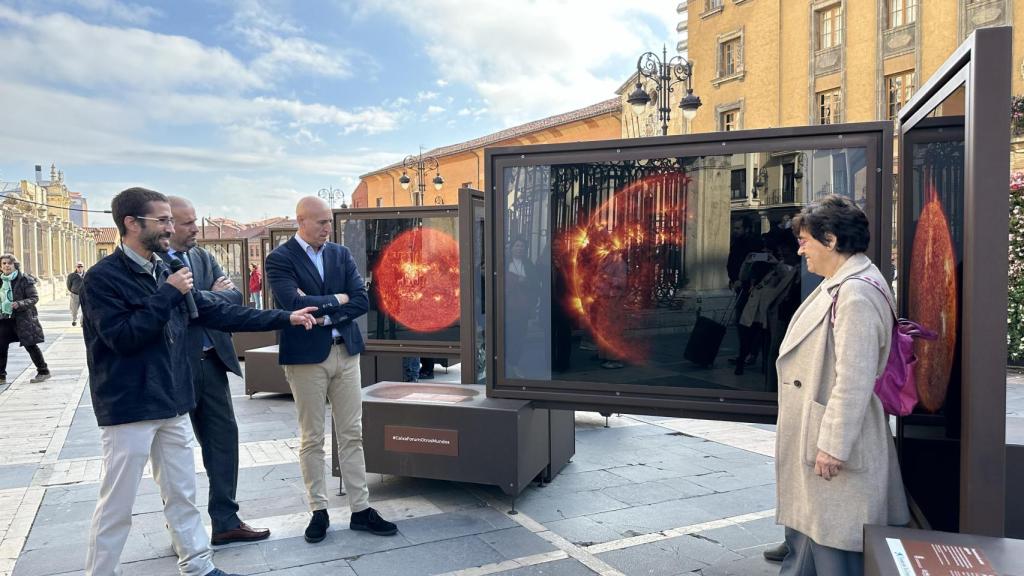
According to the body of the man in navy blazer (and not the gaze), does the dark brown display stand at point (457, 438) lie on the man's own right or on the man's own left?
on the man's own left

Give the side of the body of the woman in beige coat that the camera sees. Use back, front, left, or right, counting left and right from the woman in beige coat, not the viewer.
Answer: left

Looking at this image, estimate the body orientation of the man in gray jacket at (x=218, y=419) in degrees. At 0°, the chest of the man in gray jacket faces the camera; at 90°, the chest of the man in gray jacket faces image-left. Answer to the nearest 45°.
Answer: approximately 270°

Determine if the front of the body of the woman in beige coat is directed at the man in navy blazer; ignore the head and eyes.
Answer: yes

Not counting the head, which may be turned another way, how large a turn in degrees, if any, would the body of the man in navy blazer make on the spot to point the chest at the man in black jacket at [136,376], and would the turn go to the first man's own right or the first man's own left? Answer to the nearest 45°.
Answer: approximately 90° to the first man's own right

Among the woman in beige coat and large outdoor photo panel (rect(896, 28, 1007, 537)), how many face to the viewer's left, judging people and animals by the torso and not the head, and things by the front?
2

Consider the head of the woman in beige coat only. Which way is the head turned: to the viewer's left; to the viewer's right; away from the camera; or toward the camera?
to the viewer's left

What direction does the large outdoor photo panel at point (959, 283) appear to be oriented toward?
to the viewer's left

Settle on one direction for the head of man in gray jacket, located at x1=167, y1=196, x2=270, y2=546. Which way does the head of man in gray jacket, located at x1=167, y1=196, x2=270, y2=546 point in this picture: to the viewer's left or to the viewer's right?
to the viewer's right

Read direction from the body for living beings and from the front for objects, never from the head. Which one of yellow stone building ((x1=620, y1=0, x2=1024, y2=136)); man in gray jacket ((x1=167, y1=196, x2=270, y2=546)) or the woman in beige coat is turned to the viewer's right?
the man in gray jacket

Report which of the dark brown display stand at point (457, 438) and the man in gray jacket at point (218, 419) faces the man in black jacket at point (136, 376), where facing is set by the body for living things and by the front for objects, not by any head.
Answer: the dark brown display stand

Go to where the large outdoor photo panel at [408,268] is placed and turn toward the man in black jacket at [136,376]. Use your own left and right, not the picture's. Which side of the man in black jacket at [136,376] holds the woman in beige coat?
left
